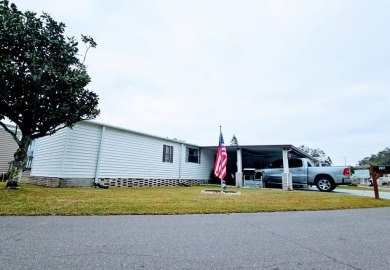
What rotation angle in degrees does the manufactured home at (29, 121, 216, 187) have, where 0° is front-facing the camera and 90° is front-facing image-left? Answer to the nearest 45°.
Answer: approximately 315°

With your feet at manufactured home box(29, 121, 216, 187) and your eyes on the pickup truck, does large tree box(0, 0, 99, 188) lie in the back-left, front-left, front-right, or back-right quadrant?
back-right

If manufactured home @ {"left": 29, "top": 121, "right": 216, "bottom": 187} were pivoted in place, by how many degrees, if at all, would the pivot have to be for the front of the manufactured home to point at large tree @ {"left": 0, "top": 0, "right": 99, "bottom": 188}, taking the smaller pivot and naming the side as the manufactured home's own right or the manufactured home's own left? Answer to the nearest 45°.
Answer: approximately 90° to the manufactured home's own right

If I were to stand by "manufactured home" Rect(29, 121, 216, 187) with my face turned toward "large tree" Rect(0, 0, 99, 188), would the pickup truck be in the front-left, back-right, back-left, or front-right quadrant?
back-left
